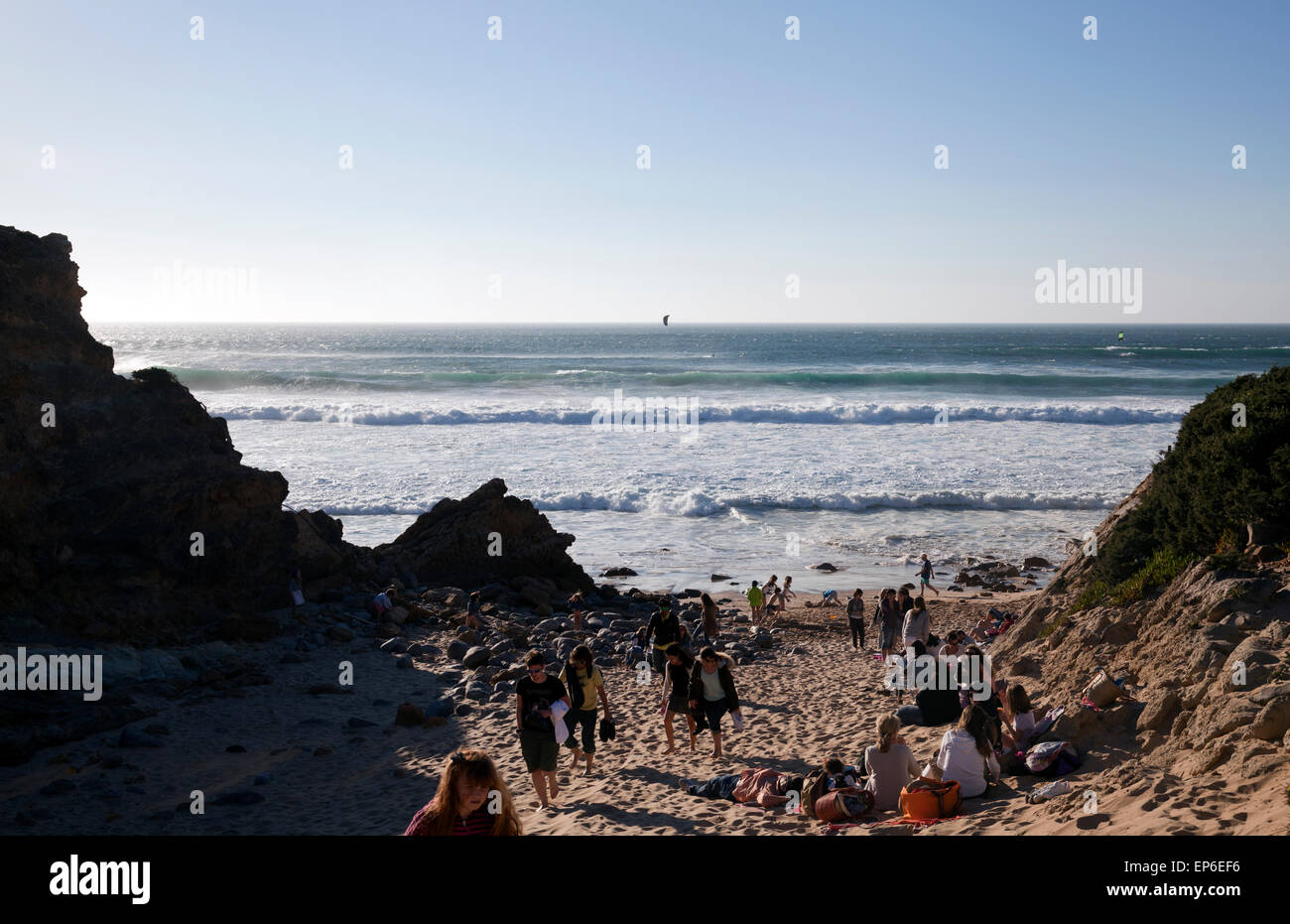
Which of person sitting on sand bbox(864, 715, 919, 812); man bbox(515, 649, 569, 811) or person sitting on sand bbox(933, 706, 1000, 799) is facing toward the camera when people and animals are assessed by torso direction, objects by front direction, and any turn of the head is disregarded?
the man

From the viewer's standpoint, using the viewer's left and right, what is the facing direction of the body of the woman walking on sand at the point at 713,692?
facing the viewer

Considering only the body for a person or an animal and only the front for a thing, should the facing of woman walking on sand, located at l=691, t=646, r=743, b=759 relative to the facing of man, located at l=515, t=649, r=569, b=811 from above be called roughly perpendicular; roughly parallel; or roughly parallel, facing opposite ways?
roughly parallel

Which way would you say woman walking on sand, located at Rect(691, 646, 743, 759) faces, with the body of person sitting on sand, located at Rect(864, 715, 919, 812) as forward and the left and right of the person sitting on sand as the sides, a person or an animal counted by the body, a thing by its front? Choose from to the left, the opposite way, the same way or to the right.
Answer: the opposite way

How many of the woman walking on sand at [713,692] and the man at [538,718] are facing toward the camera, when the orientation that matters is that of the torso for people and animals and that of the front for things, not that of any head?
2

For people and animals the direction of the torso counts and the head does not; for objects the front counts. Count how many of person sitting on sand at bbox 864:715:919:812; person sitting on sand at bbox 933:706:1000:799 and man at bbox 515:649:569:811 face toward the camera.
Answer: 1

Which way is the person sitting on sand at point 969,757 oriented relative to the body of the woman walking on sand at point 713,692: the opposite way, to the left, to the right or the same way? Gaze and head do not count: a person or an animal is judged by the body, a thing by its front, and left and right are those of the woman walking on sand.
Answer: the opposite way

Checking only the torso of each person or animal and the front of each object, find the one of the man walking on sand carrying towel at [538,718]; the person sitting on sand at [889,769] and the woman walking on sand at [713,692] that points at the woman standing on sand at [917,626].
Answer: the person sitting on sand

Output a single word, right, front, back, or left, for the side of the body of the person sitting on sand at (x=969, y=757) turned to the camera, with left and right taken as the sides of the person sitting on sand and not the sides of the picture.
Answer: back

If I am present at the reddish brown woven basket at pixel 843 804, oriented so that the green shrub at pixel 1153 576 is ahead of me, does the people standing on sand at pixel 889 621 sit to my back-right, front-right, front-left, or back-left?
front-left

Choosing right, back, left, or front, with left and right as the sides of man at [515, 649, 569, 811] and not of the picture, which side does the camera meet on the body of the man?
front

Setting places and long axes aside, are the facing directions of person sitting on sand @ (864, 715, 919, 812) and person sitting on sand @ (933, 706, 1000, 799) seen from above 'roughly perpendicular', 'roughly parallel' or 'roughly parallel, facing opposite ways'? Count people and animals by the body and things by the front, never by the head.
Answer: roughly parallel

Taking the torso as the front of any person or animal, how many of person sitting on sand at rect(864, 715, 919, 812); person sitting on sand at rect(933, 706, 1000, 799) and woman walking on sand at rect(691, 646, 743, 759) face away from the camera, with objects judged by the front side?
2

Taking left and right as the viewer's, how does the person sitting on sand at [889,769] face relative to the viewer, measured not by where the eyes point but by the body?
facing away from the viewer
